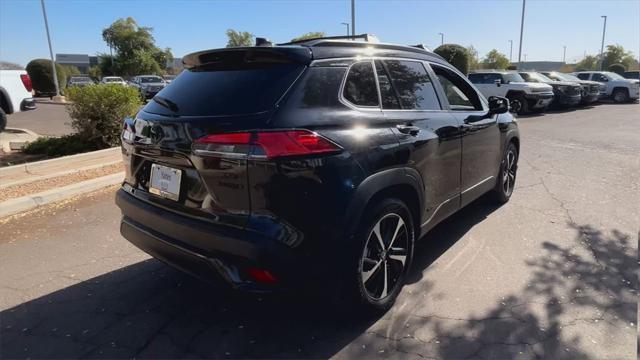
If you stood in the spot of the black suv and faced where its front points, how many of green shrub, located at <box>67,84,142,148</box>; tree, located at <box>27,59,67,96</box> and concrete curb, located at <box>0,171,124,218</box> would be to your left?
3

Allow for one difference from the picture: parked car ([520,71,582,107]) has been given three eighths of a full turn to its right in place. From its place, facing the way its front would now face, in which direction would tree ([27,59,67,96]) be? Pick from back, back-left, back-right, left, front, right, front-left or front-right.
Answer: front

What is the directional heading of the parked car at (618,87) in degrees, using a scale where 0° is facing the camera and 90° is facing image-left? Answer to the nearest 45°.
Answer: approximately 315°

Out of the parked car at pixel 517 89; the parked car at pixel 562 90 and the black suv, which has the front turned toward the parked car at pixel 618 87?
the black suv

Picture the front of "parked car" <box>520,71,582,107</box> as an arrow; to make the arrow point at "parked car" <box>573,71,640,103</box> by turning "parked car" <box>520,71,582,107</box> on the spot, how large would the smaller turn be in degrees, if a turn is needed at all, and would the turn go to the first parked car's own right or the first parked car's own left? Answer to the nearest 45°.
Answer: approximately 135° to the first parked car's own left

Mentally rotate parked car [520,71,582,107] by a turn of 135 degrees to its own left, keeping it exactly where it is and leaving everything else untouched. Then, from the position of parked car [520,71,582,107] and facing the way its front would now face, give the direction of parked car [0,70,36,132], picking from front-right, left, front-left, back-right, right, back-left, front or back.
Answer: back-left

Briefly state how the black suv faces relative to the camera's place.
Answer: facing away from the viewer and to the right of the viewer

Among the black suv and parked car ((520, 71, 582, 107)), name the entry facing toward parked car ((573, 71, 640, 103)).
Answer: the black suv

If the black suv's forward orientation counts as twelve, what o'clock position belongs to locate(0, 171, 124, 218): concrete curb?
The concrete curb is roughly at 9 o'clock from the black suv.

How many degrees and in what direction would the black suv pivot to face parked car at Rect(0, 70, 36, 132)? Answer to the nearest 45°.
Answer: approximately 90° to its left

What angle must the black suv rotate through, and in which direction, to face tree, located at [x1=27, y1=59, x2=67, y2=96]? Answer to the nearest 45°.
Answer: approximately 90° to its left

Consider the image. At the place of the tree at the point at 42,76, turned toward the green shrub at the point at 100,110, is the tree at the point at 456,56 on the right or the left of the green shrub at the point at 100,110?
left

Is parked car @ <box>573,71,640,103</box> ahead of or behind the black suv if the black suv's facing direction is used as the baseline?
ahead

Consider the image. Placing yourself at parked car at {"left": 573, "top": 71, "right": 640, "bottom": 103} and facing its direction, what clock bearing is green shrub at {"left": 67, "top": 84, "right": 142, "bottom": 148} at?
The green shrub is roughly at 2 o'clock from the parked car.

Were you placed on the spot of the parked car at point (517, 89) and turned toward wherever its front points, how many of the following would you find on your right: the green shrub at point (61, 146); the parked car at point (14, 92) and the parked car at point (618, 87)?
2
